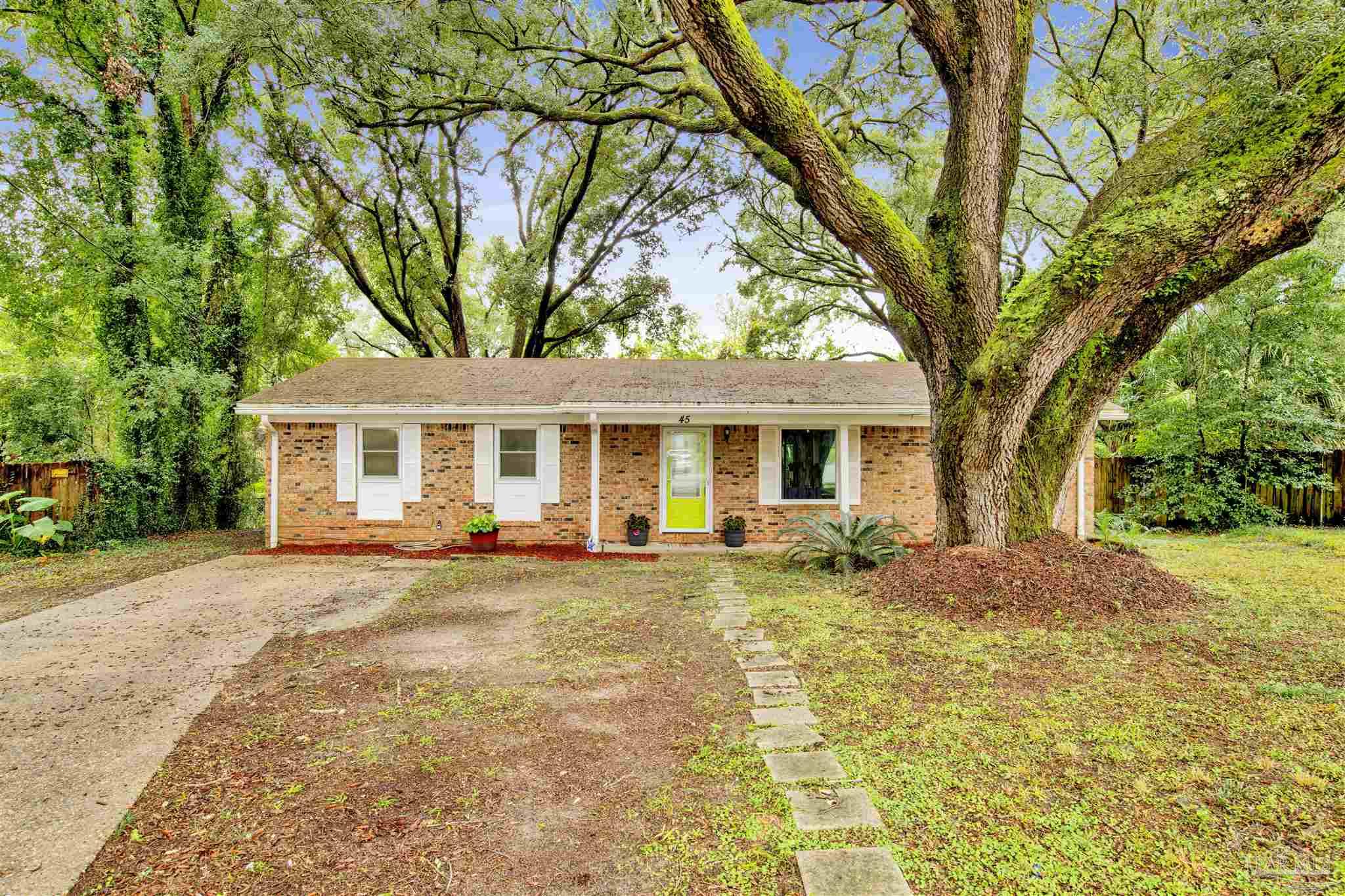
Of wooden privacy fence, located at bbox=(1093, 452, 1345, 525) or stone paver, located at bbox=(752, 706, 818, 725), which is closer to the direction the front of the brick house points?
the stone paver

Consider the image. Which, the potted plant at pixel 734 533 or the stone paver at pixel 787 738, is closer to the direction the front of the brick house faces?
the stone paver

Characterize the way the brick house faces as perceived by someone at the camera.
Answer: facing the viewer

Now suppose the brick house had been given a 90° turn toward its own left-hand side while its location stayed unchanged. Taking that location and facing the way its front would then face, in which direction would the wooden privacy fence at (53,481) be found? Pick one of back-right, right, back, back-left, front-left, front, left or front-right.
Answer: back

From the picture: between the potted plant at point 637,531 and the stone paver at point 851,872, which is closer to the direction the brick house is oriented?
the stone paver

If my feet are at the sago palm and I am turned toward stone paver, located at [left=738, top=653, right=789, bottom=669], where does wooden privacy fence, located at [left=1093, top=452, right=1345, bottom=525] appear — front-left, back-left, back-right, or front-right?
back-left

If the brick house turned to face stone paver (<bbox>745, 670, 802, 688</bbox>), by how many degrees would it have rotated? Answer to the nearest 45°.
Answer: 0° — it already faces it

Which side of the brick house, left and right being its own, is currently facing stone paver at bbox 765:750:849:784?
front

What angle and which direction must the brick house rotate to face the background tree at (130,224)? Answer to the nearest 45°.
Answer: approximately 90° to its right

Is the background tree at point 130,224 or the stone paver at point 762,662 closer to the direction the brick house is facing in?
the stone paver

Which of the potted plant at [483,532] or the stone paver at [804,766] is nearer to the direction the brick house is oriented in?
the stone paver

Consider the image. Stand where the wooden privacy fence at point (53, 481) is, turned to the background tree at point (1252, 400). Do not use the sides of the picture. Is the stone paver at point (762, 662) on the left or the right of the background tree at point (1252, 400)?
right

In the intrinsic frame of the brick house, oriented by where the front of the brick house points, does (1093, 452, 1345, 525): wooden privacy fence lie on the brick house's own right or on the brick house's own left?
on the brick house's own left

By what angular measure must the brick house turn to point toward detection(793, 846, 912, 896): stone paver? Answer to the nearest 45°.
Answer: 0° — it already faces it

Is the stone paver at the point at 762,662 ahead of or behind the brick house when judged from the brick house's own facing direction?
ahead

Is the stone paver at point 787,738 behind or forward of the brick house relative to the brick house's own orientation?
forward

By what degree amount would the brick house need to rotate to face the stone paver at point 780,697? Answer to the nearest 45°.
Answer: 0° — it already faces it
